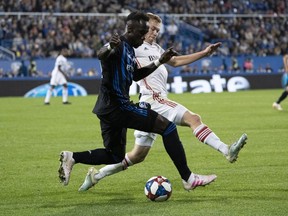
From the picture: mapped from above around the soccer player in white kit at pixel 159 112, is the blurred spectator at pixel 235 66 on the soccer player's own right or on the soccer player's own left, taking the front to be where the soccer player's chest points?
on the soccer player's own left

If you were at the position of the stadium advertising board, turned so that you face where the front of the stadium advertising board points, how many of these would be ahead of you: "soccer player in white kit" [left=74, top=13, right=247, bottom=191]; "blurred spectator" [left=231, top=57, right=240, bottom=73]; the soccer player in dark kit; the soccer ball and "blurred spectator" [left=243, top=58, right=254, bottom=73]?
3

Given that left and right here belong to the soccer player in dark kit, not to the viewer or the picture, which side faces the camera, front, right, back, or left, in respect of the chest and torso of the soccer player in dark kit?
right

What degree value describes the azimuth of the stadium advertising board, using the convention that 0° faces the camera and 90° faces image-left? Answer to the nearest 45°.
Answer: approximately 0°

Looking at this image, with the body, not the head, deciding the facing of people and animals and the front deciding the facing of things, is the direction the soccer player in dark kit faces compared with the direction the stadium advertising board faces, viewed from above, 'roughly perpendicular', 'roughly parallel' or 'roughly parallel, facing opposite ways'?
roughly perpendicular

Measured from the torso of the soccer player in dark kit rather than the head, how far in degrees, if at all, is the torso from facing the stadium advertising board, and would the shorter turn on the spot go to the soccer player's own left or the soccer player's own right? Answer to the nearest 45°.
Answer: approximately 90° to the soccer player's own left

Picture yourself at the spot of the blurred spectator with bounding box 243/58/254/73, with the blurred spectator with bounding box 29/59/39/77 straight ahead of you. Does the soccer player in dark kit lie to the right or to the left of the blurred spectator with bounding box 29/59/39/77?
left

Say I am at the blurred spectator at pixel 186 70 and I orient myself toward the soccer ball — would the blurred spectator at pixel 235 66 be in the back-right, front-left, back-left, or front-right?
back-left

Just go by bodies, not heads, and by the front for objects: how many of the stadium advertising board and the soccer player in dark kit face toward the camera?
1
